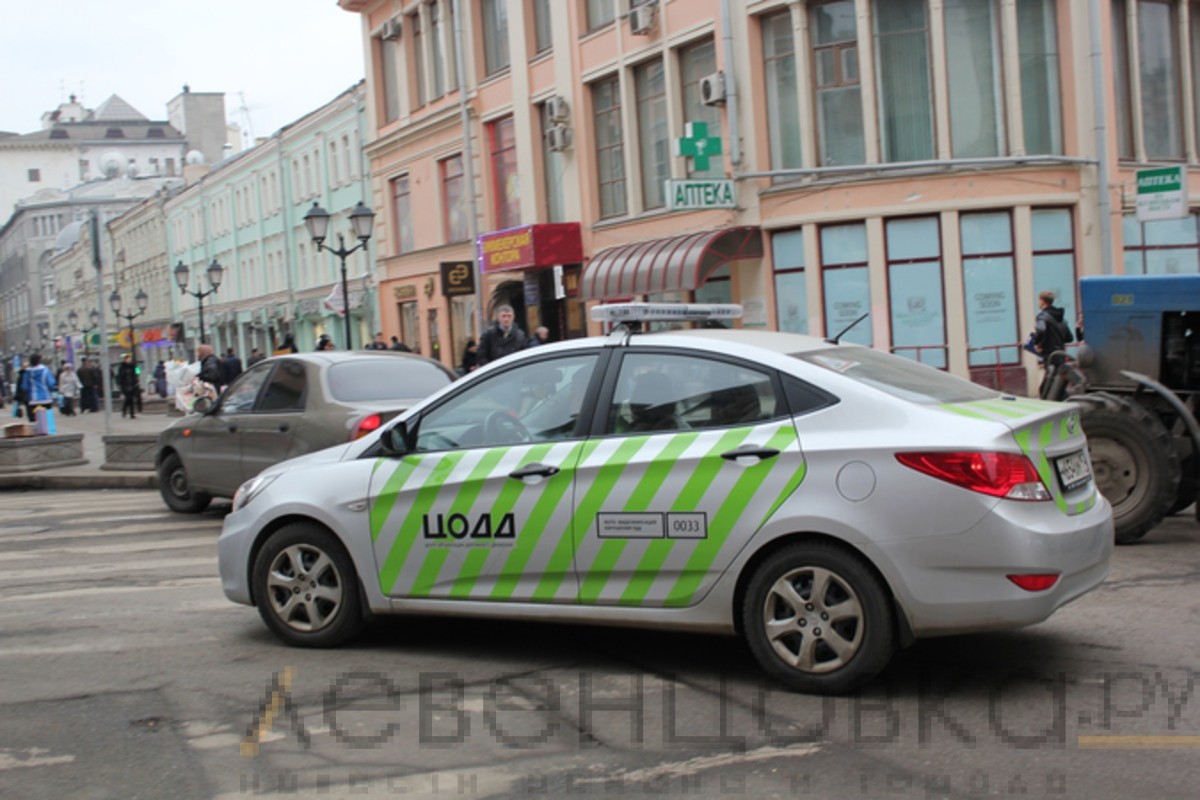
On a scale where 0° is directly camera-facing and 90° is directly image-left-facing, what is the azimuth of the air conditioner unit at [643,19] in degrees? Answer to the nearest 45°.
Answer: approximately 45°

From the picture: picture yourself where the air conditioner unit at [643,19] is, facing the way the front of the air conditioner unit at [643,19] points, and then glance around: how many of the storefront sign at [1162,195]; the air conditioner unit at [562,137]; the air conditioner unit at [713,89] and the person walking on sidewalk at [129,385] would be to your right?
2

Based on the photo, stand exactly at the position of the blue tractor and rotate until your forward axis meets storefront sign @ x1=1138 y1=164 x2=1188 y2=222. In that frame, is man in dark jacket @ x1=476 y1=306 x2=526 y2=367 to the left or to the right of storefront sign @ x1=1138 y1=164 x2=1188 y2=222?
left

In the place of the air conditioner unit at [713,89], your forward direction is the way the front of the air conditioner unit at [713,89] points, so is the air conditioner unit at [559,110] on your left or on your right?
on your right

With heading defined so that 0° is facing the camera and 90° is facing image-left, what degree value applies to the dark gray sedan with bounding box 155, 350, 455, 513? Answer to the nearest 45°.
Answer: approximately 135°

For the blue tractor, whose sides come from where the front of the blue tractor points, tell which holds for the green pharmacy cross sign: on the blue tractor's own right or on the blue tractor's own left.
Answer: on the blue tractor's own right

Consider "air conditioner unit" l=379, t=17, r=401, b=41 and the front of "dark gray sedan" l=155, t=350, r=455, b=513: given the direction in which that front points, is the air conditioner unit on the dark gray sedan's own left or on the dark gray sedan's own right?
on the dark gray sedan's own right

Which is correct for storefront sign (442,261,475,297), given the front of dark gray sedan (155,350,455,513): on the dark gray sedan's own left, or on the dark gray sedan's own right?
on the dark gray sedan's own right

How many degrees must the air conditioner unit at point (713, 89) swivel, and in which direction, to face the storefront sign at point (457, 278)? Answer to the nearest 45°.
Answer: approximately 90° to its right

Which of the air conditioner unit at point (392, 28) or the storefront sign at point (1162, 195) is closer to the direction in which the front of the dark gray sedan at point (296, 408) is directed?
the air conditioner unit

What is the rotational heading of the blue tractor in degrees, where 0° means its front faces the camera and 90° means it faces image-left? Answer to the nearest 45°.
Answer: approximately 90°
